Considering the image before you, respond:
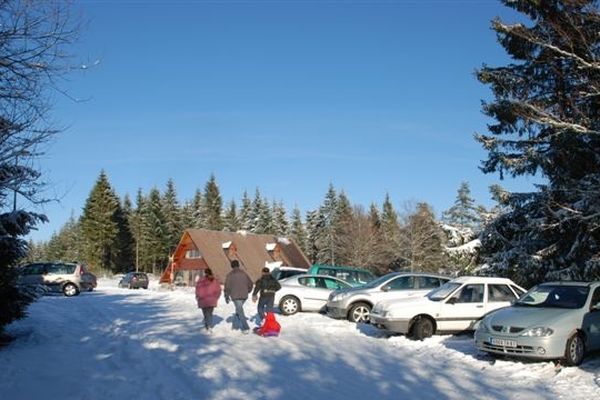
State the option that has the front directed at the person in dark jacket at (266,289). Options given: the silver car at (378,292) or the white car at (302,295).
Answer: the silver car

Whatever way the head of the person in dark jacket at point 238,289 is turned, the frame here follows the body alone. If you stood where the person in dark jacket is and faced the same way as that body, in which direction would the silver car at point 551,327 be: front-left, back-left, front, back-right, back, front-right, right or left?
back-right

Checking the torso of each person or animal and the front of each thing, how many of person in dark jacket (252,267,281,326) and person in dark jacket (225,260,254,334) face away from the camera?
2

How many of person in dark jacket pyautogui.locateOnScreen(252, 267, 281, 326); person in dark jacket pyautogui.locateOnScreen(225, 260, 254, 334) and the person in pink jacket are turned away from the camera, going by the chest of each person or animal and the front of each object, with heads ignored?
3

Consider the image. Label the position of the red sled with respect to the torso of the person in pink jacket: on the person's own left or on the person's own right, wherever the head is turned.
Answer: on the person's own right

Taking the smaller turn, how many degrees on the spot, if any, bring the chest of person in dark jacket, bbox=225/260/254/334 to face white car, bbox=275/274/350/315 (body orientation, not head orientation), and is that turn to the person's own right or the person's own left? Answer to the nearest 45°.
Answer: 0° — they already face it

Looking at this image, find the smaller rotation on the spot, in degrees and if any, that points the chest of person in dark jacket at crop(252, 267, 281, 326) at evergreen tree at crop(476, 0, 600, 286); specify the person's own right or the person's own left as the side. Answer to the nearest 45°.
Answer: approximately 90° to the person's own right

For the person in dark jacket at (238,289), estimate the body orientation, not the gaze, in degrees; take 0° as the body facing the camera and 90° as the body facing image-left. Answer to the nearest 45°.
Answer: approximately 180°

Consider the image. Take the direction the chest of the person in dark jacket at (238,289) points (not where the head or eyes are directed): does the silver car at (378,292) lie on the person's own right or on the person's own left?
on the person's own right

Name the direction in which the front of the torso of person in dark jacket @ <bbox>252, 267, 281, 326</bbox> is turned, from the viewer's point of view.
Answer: away from the camera

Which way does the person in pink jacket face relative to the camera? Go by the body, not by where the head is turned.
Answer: away from the camera

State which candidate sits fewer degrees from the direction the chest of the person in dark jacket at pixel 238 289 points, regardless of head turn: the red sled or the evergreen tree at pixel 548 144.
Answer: the evergreen tree

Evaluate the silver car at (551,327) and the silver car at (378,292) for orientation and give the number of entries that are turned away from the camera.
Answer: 0

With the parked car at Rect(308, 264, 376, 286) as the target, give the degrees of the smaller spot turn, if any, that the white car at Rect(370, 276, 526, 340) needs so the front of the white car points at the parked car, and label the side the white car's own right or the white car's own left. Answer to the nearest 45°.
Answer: approximately 90° to the white car's own right
